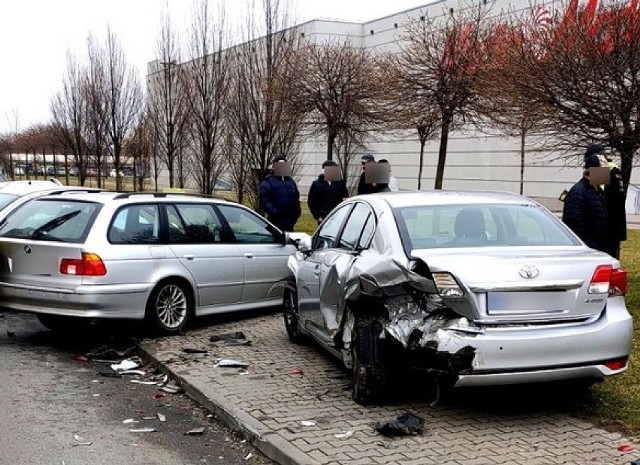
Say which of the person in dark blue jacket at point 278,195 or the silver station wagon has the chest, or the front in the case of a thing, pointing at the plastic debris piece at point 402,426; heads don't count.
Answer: the person in dark blue jacket

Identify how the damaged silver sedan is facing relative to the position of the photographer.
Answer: facing away from the viewer and to the left of the viewer

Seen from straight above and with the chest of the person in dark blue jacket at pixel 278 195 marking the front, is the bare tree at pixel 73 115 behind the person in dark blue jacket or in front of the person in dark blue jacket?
behind

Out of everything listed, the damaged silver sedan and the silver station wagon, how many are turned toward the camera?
0

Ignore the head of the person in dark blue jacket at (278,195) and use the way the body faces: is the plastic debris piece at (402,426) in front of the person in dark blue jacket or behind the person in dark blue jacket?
in front

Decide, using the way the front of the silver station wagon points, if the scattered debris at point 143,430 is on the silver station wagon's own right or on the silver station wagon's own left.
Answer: on the silver station wagon's own right

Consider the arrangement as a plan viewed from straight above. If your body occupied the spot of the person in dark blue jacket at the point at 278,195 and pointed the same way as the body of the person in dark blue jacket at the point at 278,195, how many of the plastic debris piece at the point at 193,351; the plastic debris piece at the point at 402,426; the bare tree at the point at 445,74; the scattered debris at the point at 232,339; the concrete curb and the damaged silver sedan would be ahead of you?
5

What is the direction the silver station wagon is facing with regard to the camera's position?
facing away from the viewer and to the right of the viewer

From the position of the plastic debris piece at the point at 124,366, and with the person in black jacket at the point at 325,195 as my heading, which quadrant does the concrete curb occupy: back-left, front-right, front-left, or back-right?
back-right

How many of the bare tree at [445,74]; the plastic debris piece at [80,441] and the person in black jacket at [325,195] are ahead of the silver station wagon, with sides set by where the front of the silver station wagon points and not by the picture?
2

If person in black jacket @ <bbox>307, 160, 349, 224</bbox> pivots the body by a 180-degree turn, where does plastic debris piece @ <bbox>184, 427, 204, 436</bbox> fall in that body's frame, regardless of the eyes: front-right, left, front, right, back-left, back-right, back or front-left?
back-left

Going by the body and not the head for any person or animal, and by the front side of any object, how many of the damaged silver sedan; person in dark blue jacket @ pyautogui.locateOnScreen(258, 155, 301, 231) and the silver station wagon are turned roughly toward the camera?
1

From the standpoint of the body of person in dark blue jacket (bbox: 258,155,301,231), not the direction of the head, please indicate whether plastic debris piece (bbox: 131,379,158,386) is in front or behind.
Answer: in front

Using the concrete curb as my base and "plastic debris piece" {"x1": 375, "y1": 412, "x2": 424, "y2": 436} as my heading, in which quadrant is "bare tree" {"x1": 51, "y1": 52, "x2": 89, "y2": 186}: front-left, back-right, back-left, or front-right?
back-left

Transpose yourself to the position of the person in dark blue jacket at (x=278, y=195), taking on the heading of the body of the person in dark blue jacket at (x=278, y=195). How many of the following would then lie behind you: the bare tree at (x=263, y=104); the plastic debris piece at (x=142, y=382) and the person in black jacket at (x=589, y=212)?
1

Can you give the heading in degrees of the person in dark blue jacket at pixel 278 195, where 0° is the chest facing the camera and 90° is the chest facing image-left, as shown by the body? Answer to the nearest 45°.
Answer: approximately 0°
